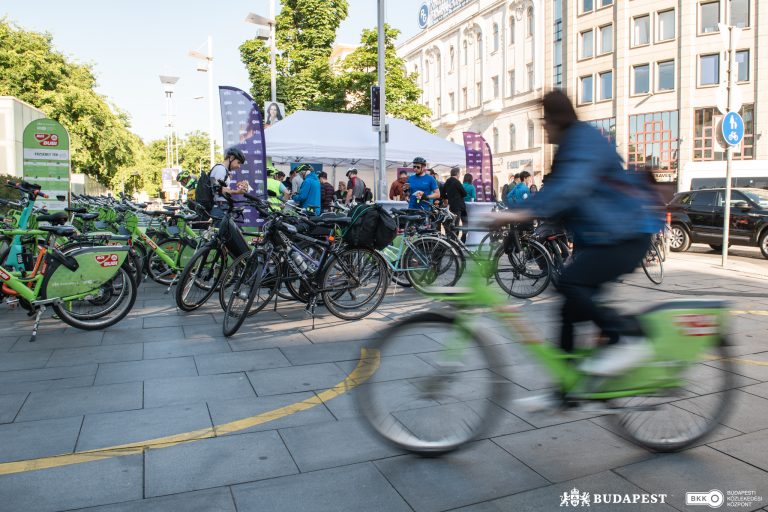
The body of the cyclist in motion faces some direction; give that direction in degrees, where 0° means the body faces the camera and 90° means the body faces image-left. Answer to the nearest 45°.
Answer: approximately 90°

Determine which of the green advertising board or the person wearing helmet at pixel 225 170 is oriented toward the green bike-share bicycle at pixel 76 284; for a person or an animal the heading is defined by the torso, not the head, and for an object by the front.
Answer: the green advertising board

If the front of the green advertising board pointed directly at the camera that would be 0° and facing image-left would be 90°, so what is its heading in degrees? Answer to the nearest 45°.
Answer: approximately 0°

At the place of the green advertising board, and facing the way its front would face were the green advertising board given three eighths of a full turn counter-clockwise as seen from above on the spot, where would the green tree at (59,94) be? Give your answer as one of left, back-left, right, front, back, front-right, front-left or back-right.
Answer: front-left

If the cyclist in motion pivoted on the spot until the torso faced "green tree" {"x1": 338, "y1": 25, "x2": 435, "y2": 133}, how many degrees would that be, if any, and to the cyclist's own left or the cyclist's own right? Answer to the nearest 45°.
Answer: approximately 90° to the cyclist's own right

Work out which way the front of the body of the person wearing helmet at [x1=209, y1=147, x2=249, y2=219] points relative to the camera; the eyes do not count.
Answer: to the viewer's right

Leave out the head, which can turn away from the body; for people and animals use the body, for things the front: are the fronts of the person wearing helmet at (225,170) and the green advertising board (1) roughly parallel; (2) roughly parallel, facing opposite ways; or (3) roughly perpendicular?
roughly perpendicular

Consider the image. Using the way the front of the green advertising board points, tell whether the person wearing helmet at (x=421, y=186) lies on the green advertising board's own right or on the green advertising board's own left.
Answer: on the green advertising board's own left

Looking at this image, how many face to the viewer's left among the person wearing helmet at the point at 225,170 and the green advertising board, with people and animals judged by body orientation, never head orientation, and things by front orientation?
0
